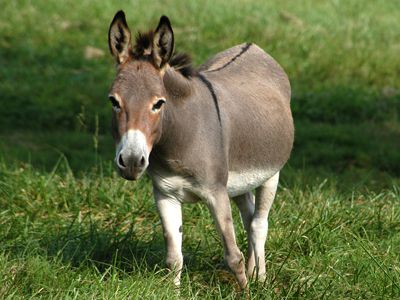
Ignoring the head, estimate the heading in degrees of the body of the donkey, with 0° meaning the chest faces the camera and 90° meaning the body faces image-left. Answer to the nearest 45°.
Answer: approximately 45°
